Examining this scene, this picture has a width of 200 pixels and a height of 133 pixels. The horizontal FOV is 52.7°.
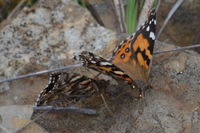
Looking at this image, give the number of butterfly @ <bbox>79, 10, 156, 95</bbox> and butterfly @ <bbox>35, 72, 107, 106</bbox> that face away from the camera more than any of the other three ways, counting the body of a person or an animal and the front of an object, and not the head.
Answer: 0

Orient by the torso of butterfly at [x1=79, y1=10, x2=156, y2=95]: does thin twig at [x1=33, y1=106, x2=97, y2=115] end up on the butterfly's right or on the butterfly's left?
on the butterfly's right

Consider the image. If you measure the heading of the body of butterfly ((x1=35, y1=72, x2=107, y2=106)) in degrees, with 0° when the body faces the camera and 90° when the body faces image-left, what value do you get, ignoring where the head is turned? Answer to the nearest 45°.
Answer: approximately 270°

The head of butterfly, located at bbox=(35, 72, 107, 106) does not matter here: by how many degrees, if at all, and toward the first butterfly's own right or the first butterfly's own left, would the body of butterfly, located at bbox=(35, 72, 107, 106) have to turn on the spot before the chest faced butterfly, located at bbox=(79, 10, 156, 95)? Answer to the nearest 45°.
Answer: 0° — it already faces it
